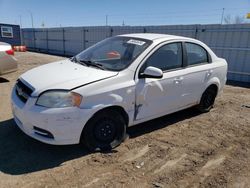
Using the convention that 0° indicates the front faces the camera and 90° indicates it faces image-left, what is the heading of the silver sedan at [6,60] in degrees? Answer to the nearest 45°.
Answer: approximately 90°

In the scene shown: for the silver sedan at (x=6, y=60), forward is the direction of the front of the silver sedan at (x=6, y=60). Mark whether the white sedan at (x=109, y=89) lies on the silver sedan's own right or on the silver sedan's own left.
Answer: on the silver sedan's own left

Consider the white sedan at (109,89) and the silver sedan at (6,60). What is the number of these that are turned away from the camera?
0

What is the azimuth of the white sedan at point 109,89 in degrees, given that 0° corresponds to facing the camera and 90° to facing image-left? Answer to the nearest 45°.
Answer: approximately 45°

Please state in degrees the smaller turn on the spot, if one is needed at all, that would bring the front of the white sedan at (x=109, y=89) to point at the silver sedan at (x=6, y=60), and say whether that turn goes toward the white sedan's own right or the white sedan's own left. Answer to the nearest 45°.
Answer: approximately 90° to the white sedan's own right
